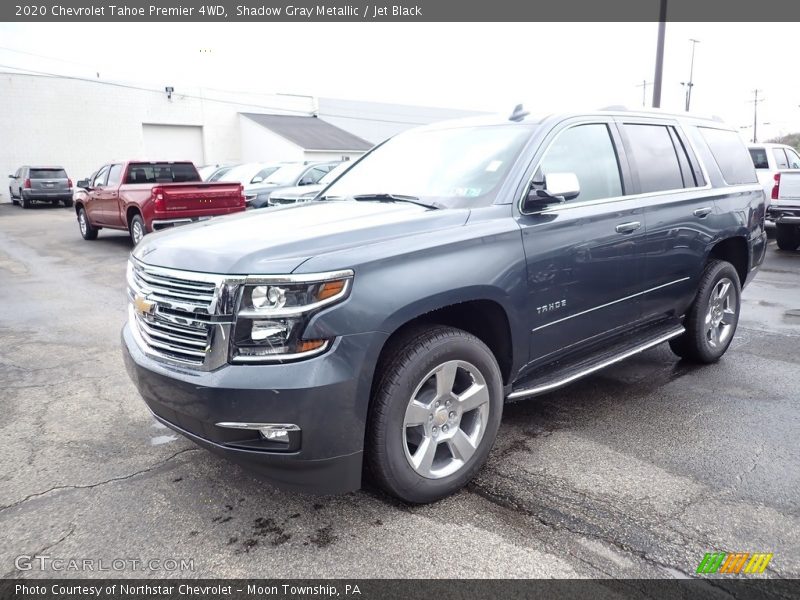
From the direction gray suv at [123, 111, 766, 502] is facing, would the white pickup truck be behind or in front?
behind

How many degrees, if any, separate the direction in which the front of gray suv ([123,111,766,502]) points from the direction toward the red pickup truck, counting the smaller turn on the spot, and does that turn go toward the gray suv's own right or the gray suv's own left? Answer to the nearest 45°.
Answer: approximately 90° to the gray suv's own right

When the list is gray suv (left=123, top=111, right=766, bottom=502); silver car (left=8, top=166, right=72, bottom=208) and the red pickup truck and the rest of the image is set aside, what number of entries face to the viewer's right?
0

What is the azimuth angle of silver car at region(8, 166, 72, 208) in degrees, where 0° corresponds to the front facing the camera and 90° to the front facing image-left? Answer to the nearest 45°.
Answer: approximately 135°

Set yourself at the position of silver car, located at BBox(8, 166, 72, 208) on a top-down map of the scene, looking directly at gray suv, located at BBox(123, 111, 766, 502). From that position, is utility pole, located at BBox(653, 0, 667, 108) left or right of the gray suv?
left

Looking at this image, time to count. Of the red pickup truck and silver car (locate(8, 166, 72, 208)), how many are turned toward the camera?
0

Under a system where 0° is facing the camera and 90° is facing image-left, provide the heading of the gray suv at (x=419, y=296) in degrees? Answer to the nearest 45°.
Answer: approximately 45°

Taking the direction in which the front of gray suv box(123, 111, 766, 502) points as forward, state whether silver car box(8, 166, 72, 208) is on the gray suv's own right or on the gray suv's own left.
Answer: on the gray suv's own right

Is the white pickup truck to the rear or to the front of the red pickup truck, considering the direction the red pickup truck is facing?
to the rear

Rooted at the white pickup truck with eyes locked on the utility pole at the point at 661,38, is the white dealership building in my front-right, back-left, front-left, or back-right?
front-left

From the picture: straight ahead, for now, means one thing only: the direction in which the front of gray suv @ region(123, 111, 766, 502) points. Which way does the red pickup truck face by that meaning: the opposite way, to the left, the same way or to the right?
to the right
